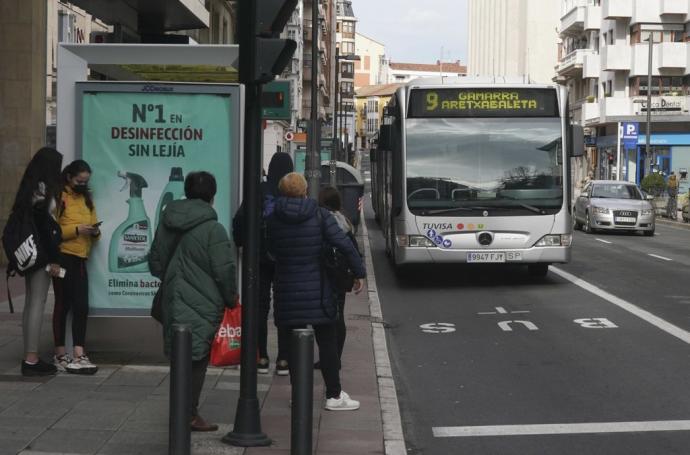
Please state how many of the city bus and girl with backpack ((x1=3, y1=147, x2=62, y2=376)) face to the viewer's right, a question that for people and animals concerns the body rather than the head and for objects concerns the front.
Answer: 1

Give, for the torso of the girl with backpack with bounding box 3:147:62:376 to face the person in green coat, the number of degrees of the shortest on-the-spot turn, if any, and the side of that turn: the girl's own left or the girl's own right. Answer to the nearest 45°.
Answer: approximately 45° to the girl's own right

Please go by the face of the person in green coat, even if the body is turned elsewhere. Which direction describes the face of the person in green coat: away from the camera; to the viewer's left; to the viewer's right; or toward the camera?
away from the camera

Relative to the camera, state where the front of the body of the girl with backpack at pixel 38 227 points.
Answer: to the viewer's right

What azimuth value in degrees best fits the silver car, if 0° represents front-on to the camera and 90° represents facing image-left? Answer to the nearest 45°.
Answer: approximately 315°

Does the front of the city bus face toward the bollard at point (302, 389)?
yes

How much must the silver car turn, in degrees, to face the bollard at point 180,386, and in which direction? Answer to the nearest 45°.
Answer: approximately 45° to its right

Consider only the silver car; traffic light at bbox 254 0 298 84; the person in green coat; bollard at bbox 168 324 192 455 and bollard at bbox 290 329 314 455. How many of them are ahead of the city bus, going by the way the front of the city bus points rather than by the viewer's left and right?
4

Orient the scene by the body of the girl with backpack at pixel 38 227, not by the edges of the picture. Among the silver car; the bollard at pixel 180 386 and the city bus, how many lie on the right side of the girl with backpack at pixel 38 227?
1

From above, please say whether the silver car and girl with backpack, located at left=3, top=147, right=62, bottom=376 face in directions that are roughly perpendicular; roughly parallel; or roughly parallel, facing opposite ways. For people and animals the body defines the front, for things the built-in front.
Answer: roughly perpendicular

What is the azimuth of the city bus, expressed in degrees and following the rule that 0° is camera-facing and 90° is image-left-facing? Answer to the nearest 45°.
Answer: approximately 0°
